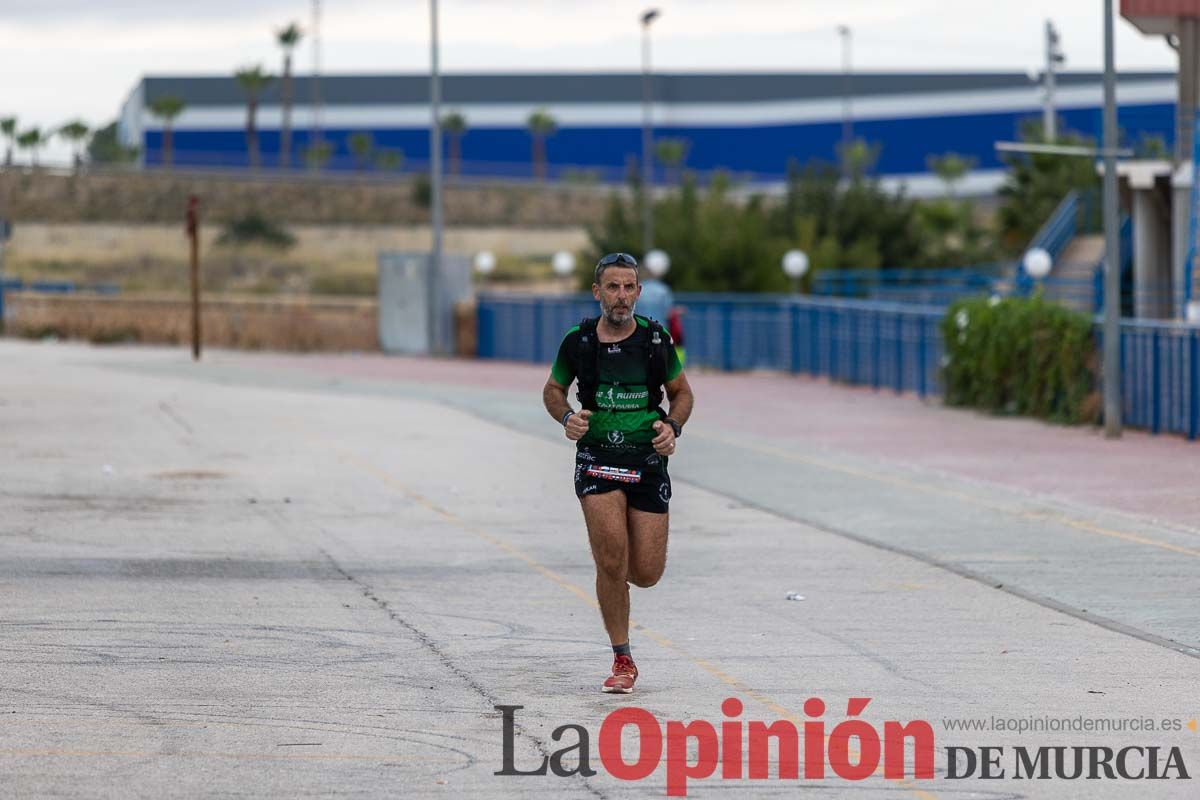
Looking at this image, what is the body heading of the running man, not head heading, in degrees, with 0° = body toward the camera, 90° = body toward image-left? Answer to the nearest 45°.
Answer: approximately 0°

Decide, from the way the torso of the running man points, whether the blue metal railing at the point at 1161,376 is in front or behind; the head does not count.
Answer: behind

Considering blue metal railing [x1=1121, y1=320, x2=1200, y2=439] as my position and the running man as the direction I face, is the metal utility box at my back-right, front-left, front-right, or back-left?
back-right

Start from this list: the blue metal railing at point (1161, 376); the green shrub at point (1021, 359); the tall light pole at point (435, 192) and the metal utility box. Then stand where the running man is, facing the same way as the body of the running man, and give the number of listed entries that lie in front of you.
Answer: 0

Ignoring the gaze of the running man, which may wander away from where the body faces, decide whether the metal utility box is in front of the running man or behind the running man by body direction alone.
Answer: behind

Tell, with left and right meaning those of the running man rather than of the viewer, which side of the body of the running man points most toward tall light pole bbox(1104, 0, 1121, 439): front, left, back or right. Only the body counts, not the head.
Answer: back

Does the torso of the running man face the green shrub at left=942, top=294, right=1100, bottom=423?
no

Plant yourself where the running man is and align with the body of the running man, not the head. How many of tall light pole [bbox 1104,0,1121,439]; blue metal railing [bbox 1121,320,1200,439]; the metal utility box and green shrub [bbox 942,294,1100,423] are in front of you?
0

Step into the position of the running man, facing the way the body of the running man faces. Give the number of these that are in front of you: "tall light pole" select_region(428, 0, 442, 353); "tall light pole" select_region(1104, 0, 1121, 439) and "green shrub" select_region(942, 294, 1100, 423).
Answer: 0

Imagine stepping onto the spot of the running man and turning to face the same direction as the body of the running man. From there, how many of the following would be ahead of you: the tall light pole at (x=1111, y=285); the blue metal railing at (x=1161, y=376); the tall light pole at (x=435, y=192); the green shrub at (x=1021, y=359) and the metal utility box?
0

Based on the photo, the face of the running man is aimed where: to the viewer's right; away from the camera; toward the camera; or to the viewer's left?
toward the camera
